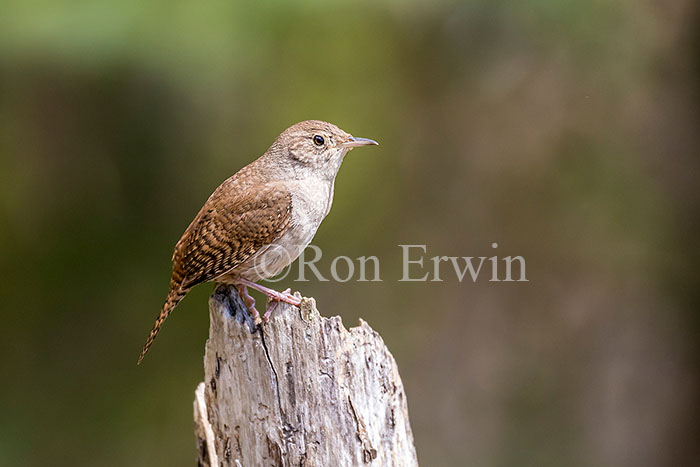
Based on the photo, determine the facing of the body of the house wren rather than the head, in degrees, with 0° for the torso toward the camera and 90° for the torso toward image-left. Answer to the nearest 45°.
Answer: approximately 270°
